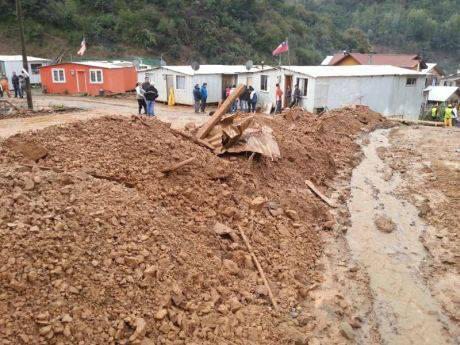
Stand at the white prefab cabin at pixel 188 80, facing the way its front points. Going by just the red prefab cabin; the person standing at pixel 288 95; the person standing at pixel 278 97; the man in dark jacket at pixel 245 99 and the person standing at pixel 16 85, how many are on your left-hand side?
3

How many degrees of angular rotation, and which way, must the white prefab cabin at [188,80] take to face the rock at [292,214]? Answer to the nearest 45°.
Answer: approximately 45° to its left

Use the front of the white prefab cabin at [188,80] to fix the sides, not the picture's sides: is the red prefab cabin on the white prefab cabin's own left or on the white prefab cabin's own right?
on the white prefab cabin's own right

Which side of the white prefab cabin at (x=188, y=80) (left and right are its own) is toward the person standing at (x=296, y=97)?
left

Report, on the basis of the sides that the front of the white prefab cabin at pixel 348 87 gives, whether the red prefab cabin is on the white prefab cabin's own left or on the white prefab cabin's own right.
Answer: on the white prefab cabin's own right

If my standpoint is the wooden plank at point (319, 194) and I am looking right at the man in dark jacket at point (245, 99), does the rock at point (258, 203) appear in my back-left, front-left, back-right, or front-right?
back-left

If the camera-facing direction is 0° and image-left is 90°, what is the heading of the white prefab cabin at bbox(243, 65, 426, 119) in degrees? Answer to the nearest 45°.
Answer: approximately 45°

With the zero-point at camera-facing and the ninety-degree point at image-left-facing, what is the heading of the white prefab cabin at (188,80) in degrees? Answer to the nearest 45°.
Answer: approximately 45°

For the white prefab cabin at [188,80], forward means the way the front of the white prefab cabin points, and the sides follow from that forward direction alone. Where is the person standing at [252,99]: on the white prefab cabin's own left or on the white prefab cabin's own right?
on the white prefab cabin's own left
